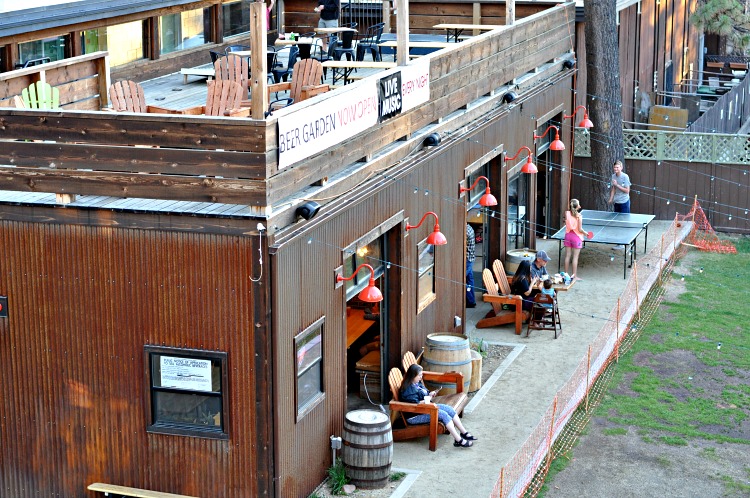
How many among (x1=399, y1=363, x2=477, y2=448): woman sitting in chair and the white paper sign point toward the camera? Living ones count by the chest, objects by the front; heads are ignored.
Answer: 1

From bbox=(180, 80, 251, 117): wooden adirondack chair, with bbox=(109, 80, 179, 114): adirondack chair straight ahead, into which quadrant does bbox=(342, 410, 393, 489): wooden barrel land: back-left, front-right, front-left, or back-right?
back-left

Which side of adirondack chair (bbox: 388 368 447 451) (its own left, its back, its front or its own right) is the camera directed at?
right

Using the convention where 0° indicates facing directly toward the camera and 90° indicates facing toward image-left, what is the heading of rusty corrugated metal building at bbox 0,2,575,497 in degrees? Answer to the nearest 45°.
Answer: approximately 315°

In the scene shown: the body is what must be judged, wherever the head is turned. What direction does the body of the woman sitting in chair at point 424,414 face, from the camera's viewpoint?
to the viewer's right
